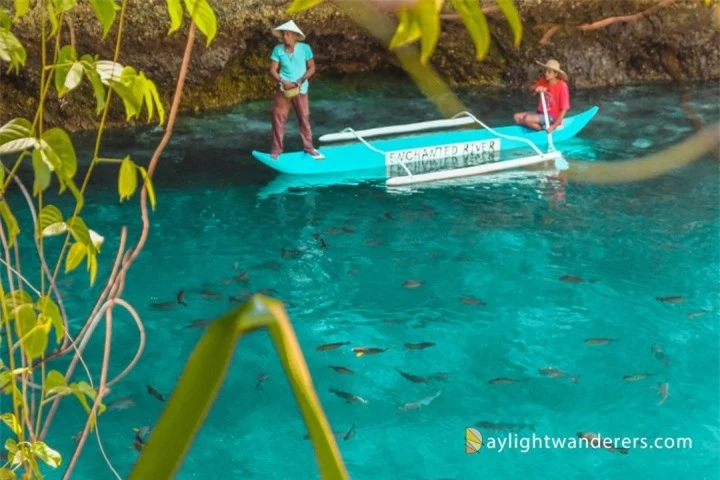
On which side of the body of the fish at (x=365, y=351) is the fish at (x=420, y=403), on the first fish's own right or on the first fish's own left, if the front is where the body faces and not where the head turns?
on the first fish's own left

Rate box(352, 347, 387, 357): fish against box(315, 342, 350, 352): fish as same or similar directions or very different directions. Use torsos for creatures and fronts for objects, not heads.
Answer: same or similar directions

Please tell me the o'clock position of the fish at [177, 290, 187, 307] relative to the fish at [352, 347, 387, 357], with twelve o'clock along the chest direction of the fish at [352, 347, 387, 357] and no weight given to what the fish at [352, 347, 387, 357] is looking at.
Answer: the fish at [177, 290, 187, 307] is roughly at 1 o'clock from the fish at [352, 347, 387, 357].
